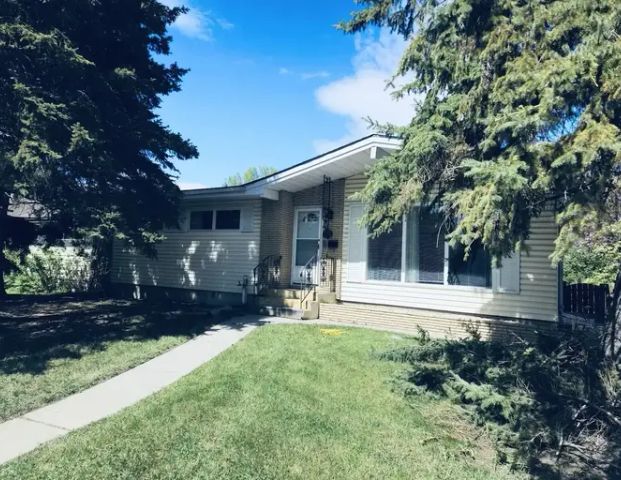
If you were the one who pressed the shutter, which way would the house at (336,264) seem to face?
facing the viewer and to the left of the viewer

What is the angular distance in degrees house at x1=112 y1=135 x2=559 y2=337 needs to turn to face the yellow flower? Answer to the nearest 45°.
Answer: approximately 45° to its left

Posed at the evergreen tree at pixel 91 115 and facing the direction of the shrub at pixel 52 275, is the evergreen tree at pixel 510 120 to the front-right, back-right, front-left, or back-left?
back-right

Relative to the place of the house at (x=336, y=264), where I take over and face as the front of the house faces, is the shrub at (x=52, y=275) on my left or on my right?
on my right

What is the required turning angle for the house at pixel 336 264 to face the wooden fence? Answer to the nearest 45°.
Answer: approximately 135° to its left

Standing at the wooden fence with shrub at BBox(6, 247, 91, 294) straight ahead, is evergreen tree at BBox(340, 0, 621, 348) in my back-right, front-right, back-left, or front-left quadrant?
front-left

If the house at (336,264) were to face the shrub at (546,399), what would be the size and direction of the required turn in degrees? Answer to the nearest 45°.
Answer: approximately 45° to its left

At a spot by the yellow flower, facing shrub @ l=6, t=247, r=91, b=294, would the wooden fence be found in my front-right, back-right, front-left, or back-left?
back-right

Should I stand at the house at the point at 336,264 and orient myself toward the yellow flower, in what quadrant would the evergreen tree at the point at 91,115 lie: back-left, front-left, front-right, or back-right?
front-right

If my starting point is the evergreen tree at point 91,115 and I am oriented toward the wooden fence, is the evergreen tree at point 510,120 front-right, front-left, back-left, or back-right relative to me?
front-right

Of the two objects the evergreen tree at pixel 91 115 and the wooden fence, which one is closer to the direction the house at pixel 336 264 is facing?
the evergreen tree
